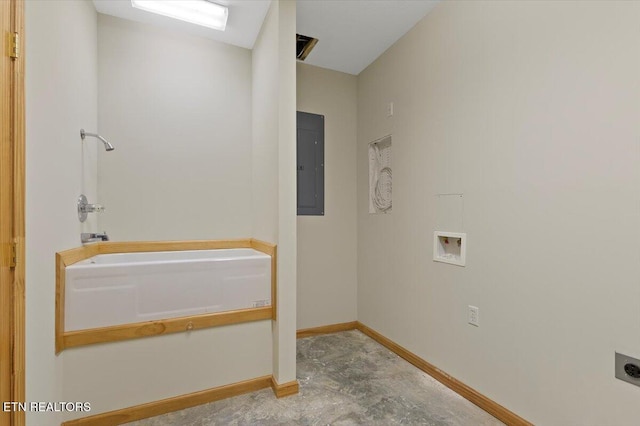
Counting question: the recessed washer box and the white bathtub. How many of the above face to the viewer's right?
0

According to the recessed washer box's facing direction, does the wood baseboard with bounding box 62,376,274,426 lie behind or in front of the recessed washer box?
in front

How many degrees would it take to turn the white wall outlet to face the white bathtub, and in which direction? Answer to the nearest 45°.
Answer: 0° — it already faces it

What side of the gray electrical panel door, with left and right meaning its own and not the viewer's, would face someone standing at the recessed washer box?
front

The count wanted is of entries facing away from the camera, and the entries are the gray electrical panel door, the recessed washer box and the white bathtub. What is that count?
0

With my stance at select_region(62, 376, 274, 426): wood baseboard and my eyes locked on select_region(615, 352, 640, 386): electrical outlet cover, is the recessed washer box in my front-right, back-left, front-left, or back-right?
front-left

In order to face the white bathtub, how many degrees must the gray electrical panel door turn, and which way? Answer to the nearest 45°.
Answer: approximately 90° to its right

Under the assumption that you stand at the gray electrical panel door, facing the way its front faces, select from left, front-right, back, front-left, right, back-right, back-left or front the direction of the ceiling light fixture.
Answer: right

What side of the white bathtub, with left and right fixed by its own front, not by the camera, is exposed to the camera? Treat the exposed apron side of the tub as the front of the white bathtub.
front

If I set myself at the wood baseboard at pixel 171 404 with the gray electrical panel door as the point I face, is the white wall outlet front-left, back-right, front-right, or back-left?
front-right

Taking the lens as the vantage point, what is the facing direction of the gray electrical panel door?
facing the viewer and to the right of the viewer

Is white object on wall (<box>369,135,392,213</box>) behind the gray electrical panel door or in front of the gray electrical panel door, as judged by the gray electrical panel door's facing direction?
in front

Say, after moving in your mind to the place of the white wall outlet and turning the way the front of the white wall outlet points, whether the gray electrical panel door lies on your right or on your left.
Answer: on your right

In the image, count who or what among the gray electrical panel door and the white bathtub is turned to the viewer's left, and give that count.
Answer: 0
